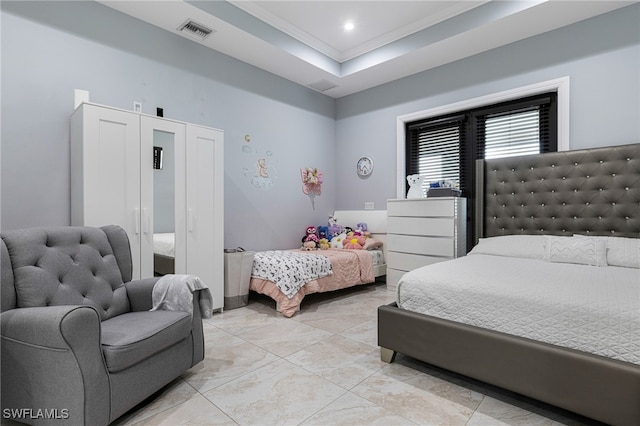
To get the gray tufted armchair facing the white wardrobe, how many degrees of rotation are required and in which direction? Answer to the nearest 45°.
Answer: approximately 135° to its left

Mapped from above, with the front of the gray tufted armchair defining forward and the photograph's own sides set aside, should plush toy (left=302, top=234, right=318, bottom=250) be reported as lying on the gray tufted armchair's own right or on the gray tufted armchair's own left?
on the gray tufted armchair's own left

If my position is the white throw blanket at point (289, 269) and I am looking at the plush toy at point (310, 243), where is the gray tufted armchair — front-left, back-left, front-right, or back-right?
back-left

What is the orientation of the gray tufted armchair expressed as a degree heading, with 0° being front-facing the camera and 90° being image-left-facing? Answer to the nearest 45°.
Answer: approximately 315°

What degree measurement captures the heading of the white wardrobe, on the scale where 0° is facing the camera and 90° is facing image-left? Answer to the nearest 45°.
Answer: approximately 315°

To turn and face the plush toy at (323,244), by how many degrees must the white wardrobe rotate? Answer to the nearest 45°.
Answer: approximately 45° to its left

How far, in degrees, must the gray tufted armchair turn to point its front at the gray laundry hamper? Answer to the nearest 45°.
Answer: approximately 90° to its left

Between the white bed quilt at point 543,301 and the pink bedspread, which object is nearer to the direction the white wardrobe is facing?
the white bed quilt

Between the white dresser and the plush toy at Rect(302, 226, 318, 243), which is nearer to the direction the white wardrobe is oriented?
the white dresser
